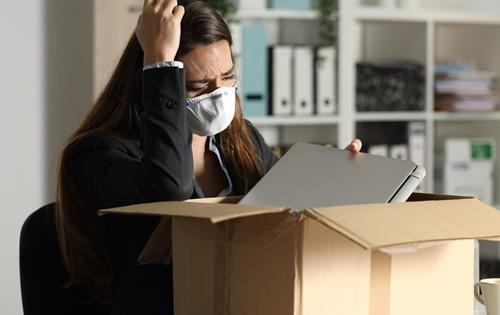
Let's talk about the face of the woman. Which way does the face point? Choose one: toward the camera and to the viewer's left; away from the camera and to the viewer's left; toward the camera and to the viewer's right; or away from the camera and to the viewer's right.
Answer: toward the camera and to the viewer's right

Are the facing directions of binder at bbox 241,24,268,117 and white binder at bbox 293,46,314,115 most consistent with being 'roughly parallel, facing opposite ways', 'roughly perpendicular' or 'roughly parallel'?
roughly parallel

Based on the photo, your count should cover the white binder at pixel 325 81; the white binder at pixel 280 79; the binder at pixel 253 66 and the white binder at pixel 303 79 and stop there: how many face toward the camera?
4

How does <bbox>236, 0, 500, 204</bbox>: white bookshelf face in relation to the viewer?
toward the camera

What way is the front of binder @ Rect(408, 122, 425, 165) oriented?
toward the camera

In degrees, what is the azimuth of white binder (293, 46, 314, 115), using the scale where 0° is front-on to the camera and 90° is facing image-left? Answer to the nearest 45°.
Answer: approximately 0°

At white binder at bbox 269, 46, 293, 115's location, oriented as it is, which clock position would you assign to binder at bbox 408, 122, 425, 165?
The binder is roughly at 8 o'clock from the white binder.

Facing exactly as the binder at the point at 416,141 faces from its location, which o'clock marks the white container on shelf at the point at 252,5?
The white container on shelf is roughly at 2 o'clock from the binder.

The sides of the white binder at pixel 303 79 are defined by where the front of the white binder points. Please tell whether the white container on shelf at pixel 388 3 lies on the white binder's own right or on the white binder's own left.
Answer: on the white binder's own left

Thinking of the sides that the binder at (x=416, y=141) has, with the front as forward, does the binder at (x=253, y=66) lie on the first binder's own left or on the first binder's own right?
on the first binder's own right

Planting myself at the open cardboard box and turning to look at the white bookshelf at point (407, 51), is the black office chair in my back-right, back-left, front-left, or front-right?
front-left

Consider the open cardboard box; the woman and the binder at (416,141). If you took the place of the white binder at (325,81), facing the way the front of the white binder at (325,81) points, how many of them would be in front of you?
2

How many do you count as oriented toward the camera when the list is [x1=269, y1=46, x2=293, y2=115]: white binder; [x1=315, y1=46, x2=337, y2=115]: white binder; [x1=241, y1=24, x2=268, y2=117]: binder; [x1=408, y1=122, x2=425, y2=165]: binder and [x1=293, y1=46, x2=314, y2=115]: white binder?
5
